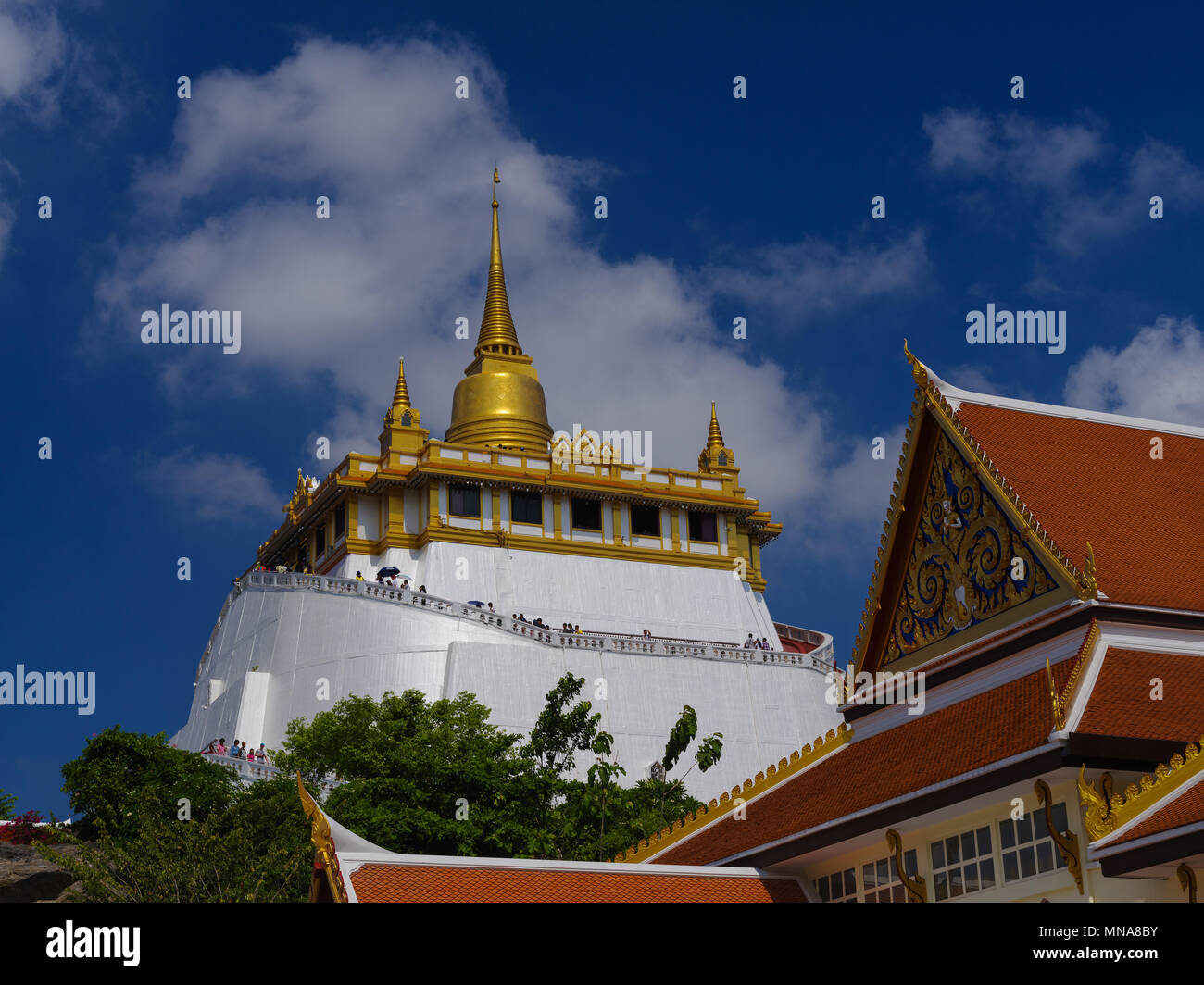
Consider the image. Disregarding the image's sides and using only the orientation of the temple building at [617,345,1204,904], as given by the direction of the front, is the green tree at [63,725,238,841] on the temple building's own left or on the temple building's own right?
on the temple building's own right

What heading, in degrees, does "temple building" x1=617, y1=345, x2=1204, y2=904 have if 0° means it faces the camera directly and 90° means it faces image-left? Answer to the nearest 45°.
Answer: approximately 45°

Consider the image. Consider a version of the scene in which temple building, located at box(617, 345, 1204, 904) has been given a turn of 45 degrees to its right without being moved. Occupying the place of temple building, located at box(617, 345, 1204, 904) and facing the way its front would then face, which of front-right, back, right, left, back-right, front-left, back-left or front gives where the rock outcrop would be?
front-right

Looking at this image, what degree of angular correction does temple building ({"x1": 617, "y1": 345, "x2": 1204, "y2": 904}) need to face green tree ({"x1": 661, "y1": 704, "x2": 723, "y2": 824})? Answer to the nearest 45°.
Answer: approximately 135° to its right

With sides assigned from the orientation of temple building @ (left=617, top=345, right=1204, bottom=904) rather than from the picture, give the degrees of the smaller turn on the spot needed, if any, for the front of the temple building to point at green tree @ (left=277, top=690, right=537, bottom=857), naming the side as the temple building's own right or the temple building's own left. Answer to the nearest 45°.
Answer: approximately 90° to the temple building's own right
